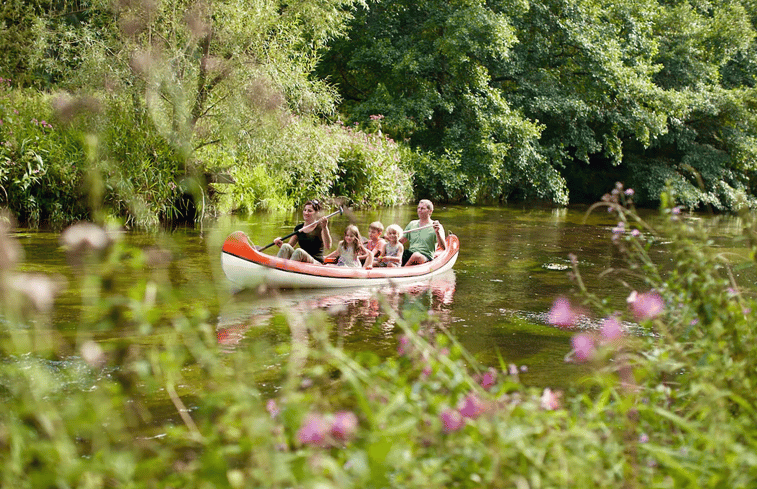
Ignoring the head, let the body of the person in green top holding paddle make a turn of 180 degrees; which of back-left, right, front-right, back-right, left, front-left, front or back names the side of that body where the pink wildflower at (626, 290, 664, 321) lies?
back-right

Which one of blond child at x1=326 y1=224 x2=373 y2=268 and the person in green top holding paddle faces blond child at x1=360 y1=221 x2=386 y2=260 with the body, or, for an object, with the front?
the person in green top holding paddle

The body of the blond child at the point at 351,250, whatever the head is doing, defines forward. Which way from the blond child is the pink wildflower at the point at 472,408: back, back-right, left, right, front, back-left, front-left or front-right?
front-left

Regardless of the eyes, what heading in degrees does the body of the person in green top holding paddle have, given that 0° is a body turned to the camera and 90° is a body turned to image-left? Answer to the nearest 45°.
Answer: approximately 45°

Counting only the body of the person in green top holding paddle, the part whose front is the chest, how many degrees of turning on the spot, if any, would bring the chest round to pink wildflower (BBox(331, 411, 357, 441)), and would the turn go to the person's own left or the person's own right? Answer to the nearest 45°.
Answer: approximately 45° to the person's own left

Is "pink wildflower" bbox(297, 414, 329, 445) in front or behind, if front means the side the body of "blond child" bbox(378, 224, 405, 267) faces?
in front

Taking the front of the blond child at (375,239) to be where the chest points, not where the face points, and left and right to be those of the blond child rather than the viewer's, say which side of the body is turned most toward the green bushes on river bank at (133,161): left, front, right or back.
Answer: right

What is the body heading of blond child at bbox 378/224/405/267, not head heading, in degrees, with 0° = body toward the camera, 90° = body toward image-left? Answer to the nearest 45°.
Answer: approximately 45°

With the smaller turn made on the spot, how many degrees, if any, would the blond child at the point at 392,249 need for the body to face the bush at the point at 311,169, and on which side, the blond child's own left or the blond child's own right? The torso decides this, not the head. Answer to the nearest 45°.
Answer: approximately 135° to the blond child's own right

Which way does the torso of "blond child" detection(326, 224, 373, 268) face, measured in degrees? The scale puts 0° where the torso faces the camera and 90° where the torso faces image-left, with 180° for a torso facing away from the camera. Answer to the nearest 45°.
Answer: approximately 45°

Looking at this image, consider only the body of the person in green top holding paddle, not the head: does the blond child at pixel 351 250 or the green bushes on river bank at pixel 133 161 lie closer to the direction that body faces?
the blond child
